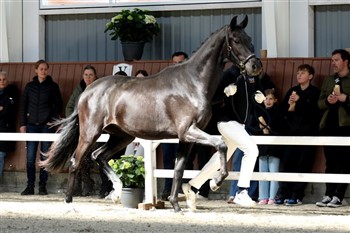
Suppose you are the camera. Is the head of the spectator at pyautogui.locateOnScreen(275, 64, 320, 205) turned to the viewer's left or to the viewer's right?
to the viewer's left

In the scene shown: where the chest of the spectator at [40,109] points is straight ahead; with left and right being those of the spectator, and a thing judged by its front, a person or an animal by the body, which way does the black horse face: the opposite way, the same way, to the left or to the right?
to the left

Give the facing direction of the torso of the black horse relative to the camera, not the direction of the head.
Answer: to the viewer's right

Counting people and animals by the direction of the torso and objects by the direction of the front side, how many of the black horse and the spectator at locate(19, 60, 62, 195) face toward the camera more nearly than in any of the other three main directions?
1

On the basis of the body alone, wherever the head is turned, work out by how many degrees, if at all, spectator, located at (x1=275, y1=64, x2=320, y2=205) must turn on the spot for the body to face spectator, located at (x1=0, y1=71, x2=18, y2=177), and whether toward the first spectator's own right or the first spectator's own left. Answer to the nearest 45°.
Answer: approximately 45° to the first spectator's own right

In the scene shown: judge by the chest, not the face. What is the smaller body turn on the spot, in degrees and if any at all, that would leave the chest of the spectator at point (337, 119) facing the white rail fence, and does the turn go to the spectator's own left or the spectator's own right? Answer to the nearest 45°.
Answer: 0° — they already face it

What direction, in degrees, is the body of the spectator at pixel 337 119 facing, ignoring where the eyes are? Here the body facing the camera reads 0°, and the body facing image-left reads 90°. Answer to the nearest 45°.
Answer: approximately 45°
